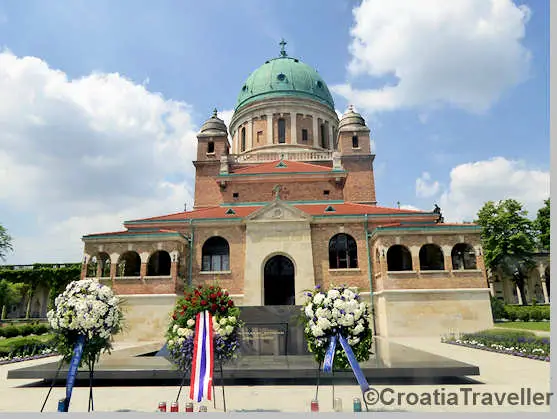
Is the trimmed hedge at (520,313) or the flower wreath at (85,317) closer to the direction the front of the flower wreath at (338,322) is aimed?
the flower wreath

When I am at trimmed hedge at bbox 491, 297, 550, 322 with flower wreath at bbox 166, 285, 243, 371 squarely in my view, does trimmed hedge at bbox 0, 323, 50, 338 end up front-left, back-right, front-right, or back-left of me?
front-right

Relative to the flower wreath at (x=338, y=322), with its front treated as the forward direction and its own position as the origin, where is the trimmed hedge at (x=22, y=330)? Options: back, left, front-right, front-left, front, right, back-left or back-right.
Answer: back-right

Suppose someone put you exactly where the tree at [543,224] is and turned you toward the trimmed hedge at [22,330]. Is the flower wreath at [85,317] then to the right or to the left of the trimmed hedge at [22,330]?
left

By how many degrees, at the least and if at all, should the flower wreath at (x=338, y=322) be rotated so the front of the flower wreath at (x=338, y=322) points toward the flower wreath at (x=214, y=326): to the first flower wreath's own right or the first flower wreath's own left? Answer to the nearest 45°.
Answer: approximately 90° to the first flower wreath's own right

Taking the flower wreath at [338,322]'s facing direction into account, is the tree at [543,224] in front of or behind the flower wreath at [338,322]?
behind

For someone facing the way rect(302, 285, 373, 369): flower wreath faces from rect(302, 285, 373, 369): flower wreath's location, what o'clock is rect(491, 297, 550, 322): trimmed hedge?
The trimmed hedge is roughly at 7 o'clock from the flower wreath.

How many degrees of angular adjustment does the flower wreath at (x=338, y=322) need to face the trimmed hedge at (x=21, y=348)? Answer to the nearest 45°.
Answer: approximately 135° to its right

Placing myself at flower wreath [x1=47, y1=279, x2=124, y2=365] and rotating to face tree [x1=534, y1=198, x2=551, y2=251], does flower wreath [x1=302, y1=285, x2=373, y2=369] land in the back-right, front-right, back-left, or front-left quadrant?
front-right

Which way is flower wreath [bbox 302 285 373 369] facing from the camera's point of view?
toward the camera

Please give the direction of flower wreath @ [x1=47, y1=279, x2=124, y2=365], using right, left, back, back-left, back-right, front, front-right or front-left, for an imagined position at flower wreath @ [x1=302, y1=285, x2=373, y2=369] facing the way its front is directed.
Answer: right

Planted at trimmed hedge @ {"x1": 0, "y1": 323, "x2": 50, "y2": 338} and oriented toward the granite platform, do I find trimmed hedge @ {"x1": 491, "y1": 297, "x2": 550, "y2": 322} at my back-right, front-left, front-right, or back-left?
front-left
